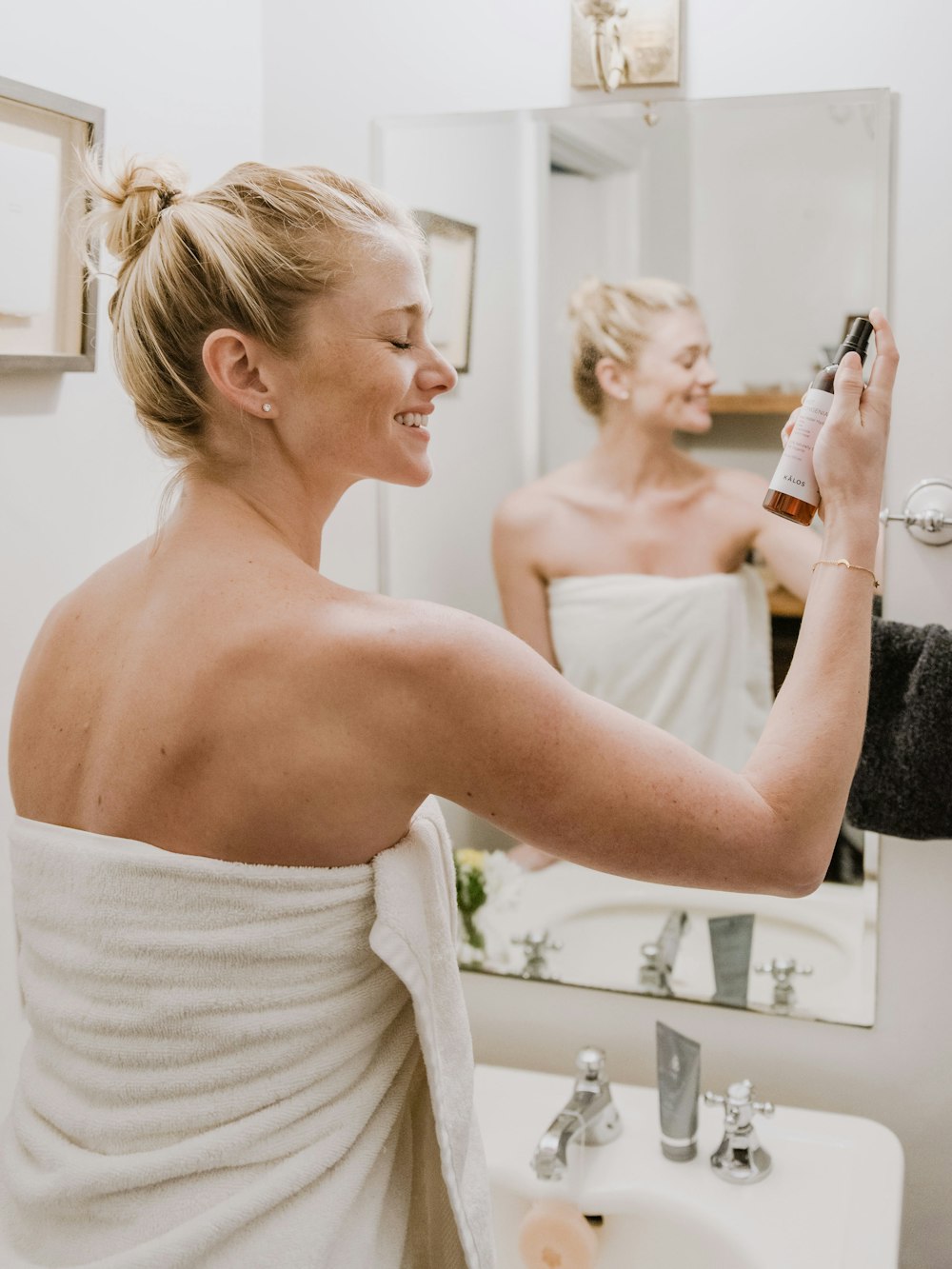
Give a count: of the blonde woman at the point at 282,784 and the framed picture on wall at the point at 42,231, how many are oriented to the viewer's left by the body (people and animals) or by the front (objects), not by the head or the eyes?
0

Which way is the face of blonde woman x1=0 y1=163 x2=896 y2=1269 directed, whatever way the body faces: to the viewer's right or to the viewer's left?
to the viewer's right

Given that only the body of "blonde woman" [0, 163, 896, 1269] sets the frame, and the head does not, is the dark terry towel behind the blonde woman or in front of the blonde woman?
in front

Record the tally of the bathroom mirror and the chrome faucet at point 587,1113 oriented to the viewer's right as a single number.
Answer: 0

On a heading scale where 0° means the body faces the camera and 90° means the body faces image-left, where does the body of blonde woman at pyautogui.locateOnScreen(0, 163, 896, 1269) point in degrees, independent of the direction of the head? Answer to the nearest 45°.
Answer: approximately 225°

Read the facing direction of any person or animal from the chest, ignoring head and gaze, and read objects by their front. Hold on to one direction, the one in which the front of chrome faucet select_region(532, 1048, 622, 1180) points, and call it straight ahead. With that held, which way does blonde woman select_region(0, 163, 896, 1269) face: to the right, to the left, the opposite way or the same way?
the opposite way

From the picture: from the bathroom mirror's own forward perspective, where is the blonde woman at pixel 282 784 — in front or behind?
in front

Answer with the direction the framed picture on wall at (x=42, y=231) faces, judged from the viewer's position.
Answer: facing the viewer and to the right of the viewer
